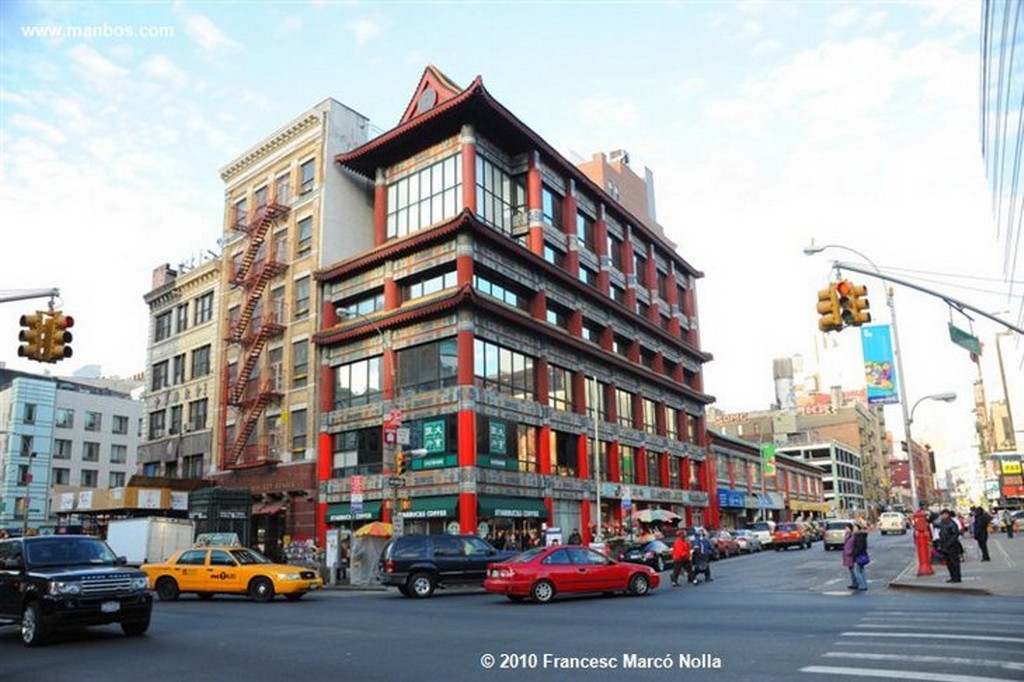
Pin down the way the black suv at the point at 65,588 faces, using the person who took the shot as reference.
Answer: facing the viewer and to the right of the viewer

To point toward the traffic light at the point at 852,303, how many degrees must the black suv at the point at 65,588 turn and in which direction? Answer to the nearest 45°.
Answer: approximately 45° to its left

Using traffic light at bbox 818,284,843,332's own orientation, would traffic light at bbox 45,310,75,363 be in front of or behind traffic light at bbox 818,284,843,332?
in front

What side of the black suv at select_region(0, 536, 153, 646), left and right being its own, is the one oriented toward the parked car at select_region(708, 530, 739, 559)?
left
